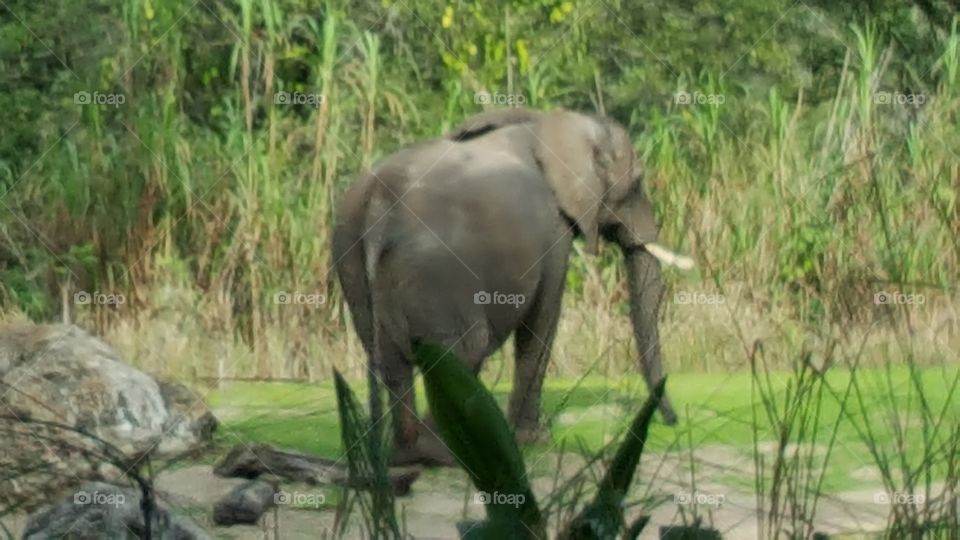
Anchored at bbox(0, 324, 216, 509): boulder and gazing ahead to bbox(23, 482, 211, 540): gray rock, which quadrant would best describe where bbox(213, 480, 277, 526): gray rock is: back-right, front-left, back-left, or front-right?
front-left

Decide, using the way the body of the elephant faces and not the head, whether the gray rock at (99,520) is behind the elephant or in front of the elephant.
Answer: behind

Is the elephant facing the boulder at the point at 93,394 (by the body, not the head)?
no

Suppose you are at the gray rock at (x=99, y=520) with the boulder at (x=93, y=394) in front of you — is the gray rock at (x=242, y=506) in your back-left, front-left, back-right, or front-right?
front-right

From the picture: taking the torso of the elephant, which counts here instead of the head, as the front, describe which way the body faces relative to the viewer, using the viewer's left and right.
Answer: facing away from the viewer and to the right of the viewer

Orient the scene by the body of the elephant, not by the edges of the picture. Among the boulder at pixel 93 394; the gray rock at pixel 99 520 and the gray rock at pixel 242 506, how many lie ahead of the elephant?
0

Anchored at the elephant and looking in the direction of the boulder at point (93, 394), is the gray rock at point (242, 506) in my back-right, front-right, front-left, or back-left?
front-left

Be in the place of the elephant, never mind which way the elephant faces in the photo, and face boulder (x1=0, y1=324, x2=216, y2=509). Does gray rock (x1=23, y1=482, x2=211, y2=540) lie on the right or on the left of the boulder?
left

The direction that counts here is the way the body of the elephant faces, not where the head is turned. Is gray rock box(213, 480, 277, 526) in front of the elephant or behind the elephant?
behind

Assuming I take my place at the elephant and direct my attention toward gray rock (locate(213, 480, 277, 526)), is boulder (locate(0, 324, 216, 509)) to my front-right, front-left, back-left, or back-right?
front-right
